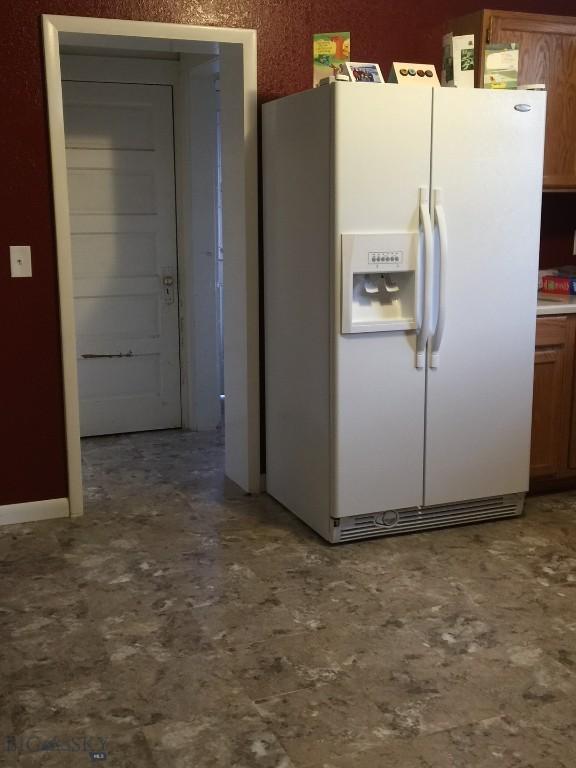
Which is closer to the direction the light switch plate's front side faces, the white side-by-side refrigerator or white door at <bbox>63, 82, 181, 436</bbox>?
the white side-by-side refrigerator

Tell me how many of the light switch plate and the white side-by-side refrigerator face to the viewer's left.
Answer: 0

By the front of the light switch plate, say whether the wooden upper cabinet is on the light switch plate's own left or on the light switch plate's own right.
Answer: on the light switch plate's own left

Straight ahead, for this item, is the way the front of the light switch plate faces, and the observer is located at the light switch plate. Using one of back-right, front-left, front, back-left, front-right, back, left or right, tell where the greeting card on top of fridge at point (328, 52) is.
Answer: left

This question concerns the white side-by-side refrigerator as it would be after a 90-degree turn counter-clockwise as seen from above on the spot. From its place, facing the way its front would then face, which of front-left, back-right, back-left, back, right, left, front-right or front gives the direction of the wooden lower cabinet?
front

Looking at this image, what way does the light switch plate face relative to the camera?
toward the camera

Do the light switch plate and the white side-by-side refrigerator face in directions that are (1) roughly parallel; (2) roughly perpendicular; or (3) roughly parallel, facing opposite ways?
roughly parallel

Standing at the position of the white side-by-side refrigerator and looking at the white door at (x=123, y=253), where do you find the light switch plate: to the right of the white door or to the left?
left

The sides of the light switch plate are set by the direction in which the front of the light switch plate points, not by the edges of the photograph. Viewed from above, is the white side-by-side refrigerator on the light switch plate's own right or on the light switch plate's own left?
on the light switch plate's own left

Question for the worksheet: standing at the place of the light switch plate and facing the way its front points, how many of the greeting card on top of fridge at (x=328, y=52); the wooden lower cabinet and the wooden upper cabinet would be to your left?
3
